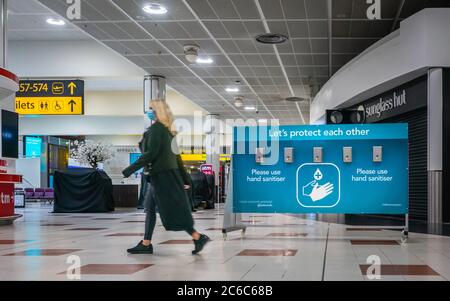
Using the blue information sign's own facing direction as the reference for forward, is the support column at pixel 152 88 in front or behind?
behind

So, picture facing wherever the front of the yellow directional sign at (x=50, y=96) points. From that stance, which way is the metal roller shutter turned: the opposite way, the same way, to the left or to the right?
to the right

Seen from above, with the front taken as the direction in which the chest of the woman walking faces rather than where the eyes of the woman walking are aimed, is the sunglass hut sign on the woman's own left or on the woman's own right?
on the woman's own right

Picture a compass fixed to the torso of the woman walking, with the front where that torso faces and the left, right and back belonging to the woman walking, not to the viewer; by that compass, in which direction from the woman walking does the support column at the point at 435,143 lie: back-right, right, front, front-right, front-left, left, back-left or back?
back-right

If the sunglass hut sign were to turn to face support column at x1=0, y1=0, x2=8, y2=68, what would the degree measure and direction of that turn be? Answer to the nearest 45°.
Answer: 0° — it already faces it

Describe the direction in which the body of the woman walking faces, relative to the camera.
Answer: to the viewer's left

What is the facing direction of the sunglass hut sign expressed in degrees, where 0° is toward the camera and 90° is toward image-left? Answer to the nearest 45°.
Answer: approximately 45°

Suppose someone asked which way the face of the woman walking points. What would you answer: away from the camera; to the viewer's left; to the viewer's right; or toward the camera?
to the viewer's left

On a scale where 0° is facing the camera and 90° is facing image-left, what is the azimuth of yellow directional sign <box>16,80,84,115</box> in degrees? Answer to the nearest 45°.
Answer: approximately 0°

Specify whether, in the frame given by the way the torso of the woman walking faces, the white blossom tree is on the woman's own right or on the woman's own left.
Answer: on the woman's own right
